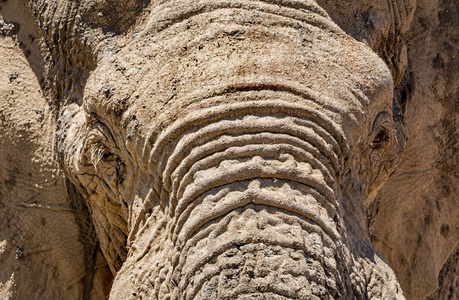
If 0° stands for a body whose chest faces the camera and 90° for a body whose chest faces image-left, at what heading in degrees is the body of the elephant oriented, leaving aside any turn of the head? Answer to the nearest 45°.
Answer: approximately 0°
